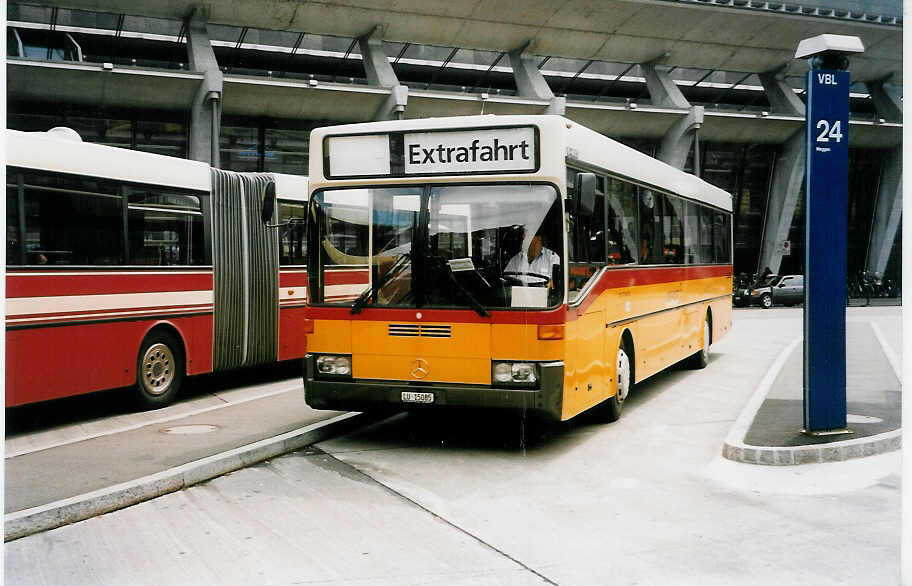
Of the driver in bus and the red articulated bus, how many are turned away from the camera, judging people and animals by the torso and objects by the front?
0

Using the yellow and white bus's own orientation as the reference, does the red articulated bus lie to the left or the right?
on its right

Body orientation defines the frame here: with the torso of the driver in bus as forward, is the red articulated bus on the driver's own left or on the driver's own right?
on the driver's own right

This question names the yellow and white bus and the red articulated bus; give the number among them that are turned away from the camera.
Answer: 0

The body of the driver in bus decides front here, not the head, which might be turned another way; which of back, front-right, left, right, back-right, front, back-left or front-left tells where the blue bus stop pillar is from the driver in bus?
back-left

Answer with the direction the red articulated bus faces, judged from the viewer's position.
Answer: facing the viewer and to the left of the viewer

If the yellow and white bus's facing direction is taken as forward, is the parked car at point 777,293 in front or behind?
behind
